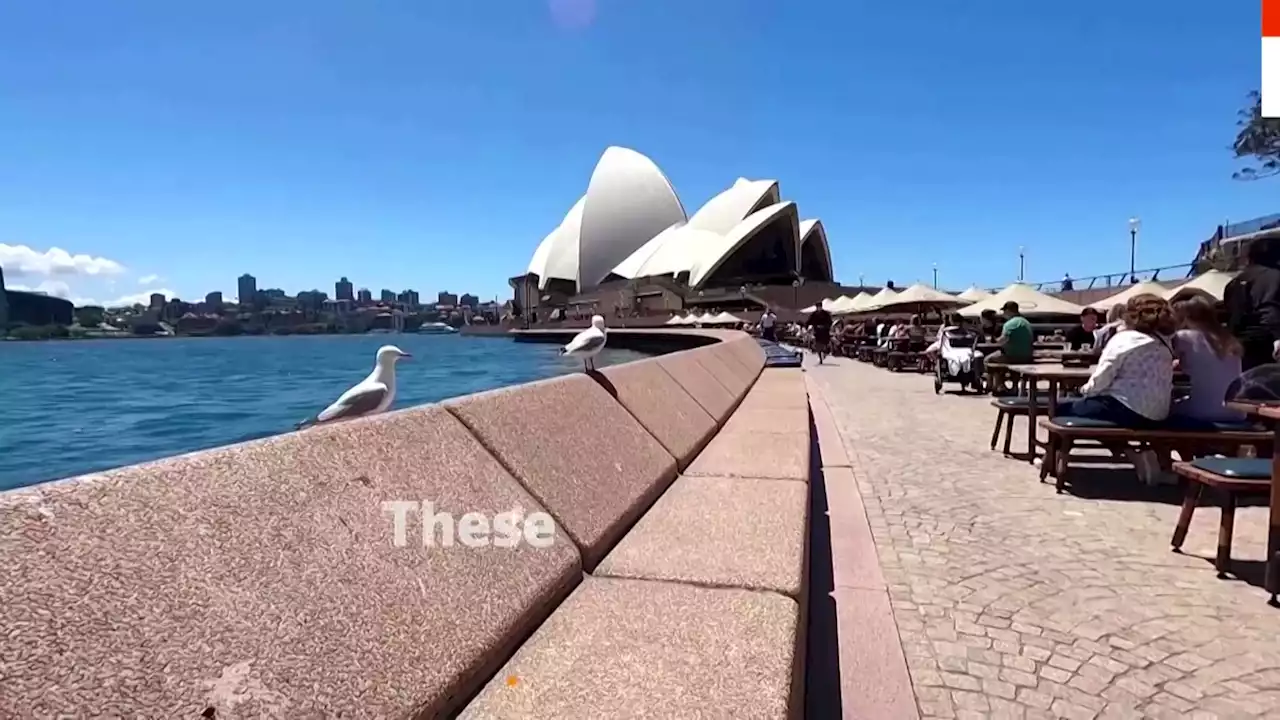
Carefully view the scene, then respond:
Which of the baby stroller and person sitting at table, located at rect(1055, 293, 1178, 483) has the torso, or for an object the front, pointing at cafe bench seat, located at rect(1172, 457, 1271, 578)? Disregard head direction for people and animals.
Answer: the baby stroller

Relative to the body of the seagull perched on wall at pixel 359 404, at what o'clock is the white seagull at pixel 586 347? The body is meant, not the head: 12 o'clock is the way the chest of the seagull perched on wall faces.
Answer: The white seagull is roughly at 11 o'clock from the seagull perched on wall.

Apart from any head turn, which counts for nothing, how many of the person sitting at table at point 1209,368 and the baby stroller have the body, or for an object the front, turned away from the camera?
1

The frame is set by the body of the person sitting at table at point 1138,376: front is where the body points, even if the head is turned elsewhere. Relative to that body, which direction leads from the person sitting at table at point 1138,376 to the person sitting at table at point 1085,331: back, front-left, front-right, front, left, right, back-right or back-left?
front-right

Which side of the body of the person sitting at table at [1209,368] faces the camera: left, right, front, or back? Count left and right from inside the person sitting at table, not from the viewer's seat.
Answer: back

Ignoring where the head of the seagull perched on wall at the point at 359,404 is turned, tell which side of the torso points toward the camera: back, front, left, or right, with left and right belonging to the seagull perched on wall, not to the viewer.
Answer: right

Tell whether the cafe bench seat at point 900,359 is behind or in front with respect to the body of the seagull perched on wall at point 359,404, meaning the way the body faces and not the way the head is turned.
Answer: in front

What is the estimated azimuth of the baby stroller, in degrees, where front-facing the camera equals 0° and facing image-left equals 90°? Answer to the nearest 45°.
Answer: approximately 0°

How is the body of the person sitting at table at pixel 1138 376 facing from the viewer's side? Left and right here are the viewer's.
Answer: facing away from the viewer and to the left of the viewer

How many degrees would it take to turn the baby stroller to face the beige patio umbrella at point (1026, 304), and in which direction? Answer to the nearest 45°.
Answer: approximately 180°

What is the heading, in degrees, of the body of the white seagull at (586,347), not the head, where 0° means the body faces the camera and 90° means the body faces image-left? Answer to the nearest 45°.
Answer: approximately 270°

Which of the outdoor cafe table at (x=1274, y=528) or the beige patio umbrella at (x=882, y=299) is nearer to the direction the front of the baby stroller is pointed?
the outdoor cafe table
